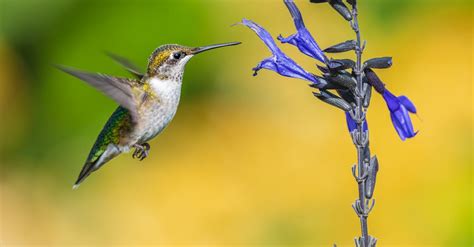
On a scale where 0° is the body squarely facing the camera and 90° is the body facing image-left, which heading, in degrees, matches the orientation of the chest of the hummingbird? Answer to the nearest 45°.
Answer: approximately 270°

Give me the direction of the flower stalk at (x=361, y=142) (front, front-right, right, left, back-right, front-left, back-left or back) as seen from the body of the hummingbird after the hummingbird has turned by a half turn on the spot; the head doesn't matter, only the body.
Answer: back-left
